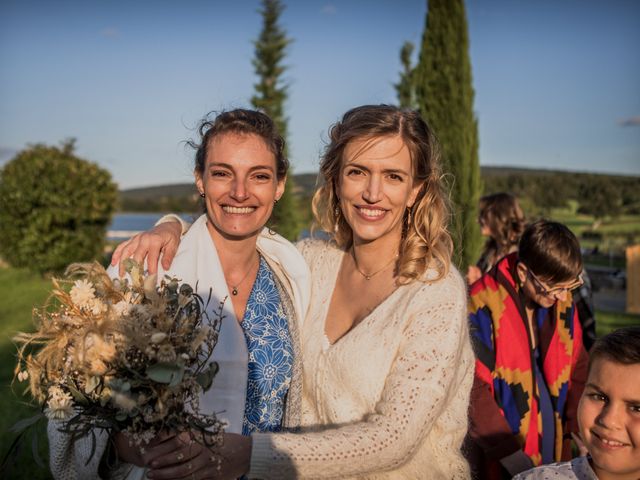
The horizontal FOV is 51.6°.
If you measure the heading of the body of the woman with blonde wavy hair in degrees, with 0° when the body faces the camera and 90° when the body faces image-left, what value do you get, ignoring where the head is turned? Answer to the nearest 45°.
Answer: approximately 45°

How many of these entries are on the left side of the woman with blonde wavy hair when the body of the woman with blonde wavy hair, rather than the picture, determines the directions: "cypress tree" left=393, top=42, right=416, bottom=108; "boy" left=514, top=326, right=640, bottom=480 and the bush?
1

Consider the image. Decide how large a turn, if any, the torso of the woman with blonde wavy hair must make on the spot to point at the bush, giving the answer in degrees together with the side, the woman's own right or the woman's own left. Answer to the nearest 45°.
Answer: approximately 90° to the woman's own right

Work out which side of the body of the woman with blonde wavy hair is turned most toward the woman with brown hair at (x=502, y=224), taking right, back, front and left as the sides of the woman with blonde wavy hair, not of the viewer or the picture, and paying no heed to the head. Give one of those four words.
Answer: back

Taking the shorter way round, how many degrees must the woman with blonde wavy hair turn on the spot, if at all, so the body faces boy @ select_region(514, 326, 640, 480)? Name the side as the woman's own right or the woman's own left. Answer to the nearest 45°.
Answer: approximately 90° to the woman's own left

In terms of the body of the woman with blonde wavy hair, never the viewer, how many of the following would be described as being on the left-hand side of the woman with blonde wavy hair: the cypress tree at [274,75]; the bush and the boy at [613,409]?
1

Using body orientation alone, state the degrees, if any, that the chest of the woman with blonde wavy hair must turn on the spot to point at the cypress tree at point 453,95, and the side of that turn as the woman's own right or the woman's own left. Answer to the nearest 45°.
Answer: approximately 135° to the woman's own right

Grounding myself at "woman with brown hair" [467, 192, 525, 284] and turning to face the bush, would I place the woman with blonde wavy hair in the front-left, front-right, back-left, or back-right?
back-left

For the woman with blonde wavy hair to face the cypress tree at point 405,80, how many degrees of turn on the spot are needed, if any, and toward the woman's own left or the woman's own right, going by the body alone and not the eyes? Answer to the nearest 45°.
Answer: approximately 135° to the woman's own right
